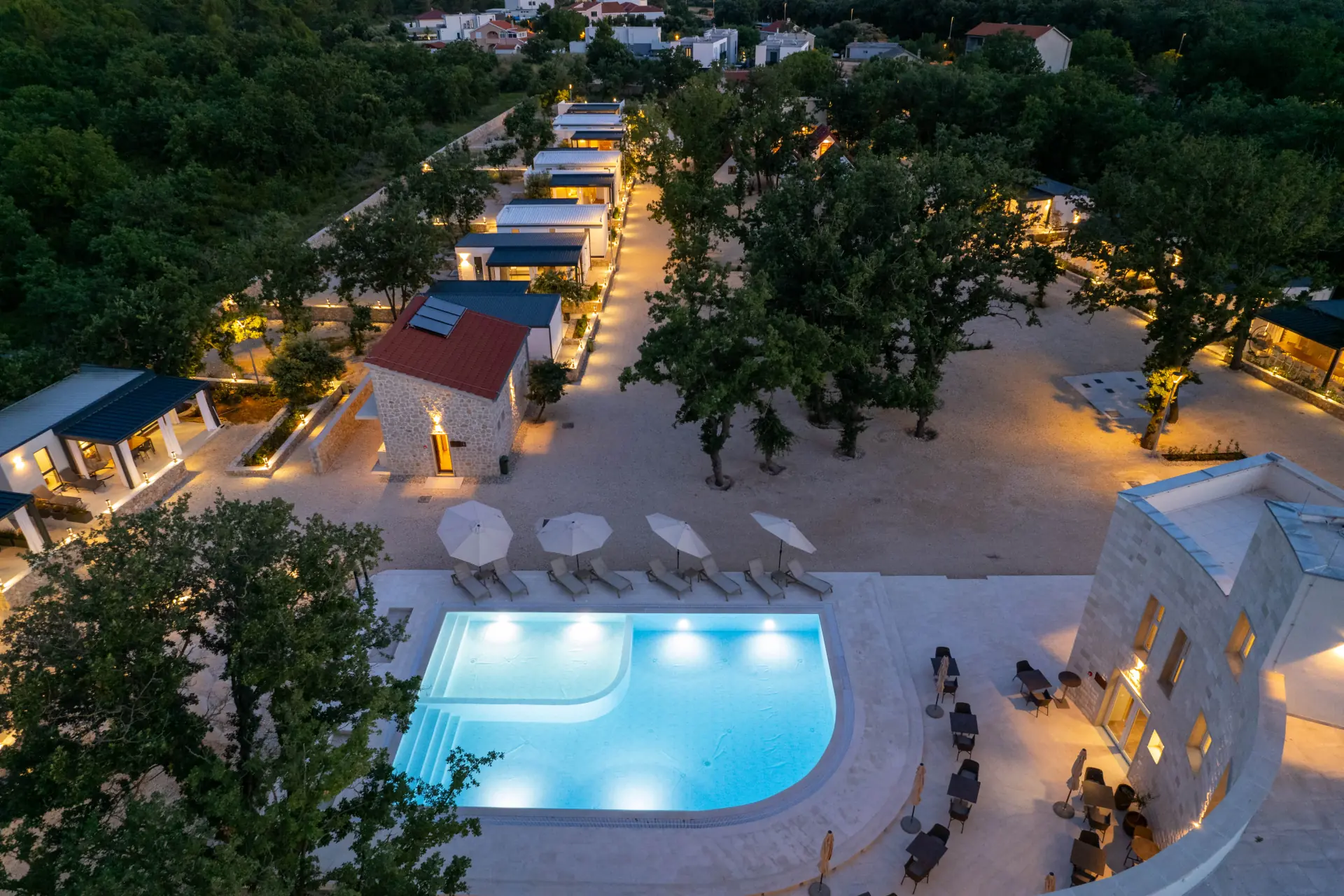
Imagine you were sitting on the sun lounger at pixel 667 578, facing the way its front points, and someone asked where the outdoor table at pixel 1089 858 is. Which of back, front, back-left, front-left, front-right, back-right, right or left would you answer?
front

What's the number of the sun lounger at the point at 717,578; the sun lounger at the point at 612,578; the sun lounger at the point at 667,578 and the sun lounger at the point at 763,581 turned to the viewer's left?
0

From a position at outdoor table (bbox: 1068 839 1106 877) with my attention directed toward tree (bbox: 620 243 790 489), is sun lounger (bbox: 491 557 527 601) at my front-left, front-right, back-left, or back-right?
front-left

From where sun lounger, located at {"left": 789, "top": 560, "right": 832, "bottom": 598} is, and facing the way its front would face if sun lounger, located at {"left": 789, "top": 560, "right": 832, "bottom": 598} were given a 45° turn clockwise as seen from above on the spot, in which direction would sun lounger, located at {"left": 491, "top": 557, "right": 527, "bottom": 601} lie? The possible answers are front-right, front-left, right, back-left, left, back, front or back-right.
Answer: right

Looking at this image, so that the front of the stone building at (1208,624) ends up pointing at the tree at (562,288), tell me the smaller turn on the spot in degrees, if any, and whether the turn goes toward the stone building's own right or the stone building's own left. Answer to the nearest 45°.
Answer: approximately 45° to the stone building's own right

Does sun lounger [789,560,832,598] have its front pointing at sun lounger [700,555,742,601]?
no

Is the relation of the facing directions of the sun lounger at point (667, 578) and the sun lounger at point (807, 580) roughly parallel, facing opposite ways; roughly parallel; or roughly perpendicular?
roughly parallel

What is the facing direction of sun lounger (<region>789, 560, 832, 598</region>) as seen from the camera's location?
facing the viewer and to the right of the viewer

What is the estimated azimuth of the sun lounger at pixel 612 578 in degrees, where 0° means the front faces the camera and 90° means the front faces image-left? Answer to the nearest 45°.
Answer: approximately 315°

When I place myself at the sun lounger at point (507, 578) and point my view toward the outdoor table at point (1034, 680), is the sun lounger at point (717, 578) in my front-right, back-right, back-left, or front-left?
front-left

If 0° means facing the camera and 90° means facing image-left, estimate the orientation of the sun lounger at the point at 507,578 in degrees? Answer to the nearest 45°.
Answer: approximately 315°

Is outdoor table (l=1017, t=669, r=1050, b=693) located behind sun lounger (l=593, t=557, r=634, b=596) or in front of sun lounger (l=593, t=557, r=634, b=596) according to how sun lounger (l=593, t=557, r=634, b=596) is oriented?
in front

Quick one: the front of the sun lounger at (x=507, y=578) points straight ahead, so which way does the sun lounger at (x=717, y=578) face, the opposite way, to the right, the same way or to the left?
the same way

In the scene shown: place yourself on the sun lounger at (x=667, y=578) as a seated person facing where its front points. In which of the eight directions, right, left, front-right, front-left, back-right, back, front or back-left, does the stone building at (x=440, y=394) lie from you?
back

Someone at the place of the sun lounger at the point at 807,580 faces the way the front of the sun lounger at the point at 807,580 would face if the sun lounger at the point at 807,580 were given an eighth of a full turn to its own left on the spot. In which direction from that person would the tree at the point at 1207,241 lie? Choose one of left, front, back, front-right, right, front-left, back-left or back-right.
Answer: front-left

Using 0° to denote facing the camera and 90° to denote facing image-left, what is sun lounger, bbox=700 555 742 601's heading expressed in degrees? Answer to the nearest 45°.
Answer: approximately 315°

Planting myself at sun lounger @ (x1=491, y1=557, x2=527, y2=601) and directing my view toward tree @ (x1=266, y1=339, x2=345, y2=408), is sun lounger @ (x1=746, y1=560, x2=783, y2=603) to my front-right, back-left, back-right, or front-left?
back-right

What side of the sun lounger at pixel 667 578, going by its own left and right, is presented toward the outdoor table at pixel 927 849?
front

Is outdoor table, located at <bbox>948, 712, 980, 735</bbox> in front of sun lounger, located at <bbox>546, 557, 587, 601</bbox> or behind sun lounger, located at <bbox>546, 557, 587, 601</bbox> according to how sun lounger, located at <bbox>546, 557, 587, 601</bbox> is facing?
in front

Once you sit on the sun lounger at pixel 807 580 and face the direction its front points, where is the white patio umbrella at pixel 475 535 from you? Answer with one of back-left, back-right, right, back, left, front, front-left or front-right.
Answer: back-right

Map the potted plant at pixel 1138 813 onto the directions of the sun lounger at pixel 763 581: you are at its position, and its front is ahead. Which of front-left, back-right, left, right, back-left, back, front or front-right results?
front
